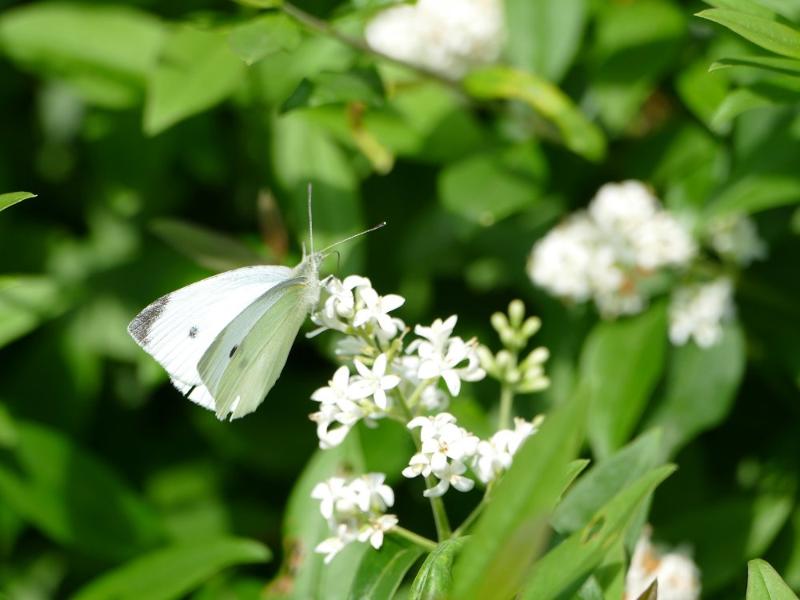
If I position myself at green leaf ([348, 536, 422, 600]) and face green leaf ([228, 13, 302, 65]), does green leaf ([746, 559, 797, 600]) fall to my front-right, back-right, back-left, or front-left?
back-right

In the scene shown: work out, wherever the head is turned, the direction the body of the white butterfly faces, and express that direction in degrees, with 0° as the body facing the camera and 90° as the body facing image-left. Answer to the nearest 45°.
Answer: approximately 270°

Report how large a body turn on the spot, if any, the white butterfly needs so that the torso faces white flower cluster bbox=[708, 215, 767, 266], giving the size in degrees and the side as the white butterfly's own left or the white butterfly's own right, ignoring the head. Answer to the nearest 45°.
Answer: approximately 45° to the white butterfly's own left

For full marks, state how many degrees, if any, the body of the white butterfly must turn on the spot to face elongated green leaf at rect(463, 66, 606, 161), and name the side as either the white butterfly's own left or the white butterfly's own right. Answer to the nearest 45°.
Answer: approximately 45° to the white butterfly's own left

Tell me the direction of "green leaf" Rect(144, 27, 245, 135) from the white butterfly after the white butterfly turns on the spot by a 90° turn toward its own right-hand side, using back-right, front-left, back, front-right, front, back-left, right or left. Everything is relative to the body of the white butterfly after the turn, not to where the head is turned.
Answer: back

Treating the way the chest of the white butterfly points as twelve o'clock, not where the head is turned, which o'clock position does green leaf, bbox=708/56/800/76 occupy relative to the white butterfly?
The green leaf is roughly at 12 o'clock from the white butterfly.

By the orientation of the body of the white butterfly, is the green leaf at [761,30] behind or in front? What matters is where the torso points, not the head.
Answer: in front

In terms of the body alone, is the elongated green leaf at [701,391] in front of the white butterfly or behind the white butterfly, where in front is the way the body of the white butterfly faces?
in front

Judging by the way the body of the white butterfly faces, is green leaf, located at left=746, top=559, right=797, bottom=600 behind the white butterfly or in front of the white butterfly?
in front

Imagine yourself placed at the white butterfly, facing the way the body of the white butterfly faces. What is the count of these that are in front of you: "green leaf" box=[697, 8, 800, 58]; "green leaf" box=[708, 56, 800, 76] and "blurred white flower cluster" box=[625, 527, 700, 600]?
3

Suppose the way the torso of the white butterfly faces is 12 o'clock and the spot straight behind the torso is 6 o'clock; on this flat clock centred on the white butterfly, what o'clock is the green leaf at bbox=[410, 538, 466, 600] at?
The green leaf is roughly at 2 o'clock from the white butterfly.

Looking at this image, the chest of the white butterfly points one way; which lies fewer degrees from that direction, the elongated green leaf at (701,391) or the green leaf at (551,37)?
the elongated green leaf
